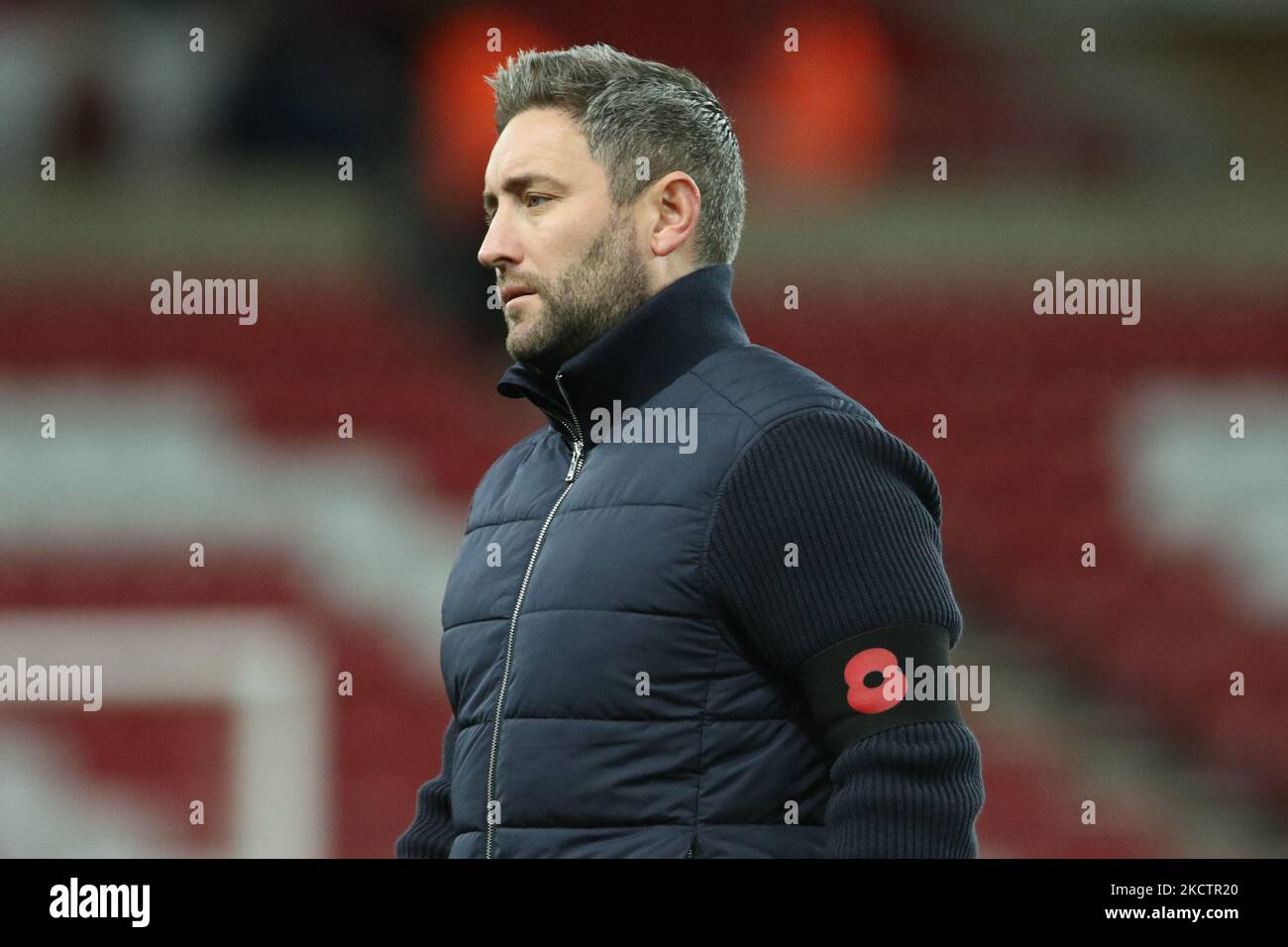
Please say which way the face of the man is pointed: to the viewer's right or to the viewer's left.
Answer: to the viewer's left

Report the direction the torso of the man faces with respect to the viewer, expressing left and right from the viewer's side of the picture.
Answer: facing the viewer and to the left of the viewer
